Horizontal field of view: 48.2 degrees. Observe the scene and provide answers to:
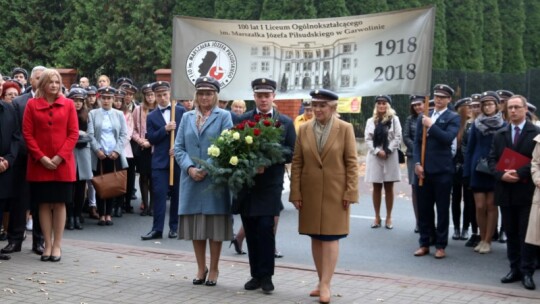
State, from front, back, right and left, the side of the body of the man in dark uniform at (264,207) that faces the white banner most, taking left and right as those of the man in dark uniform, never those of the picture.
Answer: back

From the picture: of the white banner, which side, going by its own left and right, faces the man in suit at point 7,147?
right

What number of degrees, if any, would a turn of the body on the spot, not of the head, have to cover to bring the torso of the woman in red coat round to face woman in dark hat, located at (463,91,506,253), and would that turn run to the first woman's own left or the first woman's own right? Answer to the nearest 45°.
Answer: approximately 90° to the first woman's own left

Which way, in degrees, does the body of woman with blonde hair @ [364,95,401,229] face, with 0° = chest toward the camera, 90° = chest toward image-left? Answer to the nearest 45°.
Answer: approximately 0°

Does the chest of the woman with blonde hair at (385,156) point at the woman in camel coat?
yes

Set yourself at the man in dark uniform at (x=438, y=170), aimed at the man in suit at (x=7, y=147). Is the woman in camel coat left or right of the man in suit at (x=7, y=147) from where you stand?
left

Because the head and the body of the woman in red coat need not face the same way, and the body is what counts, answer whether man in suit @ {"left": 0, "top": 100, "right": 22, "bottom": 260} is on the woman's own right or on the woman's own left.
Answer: on the woman's own right

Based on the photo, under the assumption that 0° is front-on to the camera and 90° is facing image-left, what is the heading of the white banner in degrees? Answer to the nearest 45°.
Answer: approximately 0°
